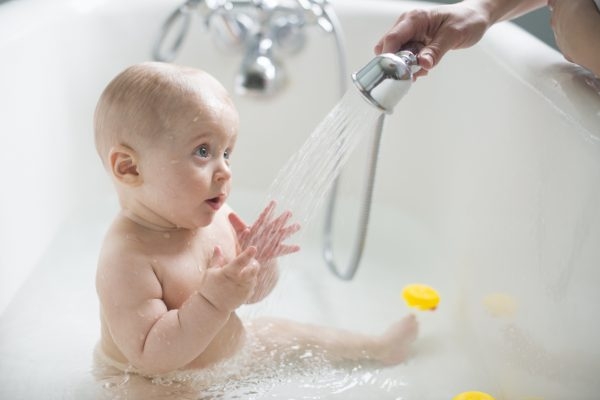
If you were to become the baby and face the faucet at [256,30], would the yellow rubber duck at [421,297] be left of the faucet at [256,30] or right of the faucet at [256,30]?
right

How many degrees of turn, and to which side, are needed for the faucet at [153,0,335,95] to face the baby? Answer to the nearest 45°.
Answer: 0° — it already faces them

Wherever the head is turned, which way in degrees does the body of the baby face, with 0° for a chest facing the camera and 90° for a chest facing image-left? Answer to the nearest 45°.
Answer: approximately 315°

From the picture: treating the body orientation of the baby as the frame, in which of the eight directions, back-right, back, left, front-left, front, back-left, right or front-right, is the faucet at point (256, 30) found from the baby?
back-left
